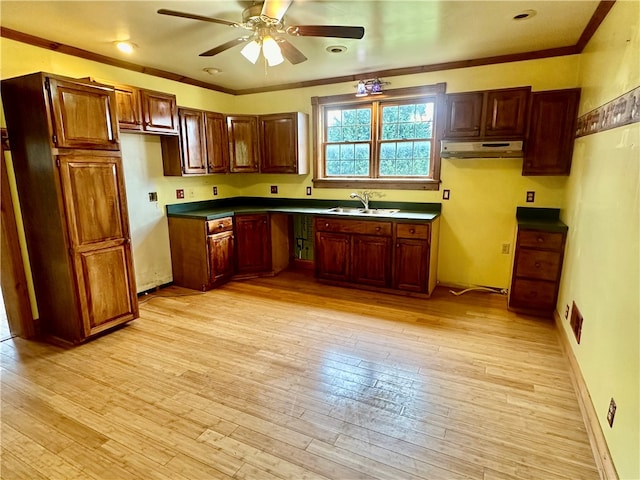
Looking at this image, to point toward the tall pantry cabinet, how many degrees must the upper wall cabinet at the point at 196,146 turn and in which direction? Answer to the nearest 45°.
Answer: approximately 90° to its right

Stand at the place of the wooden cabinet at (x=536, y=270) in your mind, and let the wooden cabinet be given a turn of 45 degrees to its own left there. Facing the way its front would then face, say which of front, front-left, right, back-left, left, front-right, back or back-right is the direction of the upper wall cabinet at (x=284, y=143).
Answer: back-right

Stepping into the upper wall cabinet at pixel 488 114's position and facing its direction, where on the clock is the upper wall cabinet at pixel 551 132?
the upper wall cabinet at pixel 551 132 is roughly at 9 o'clock from the upper wall cabinet at pixel 488 114.

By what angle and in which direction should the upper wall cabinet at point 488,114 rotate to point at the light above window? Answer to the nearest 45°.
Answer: approximately 90° to its right

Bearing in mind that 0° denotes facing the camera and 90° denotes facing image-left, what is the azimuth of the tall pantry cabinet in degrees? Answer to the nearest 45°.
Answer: approximately 315°

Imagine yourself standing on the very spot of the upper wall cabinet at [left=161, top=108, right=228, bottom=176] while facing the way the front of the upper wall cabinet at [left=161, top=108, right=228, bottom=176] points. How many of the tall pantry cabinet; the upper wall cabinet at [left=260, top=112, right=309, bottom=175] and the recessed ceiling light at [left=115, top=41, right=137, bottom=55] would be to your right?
2

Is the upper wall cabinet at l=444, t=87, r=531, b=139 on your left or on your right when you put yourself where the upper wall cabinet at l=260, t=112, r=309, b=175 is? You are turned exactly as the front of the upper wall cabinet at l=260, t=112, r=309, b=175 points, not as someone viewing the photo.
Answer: on your left

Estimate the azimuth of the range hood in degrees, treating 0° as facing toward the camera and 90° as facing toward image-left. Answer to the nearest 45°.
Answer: approximately 0°

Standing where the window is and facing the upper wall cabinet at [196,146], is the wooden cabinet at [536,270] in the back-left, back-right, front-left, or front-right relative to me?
back-left

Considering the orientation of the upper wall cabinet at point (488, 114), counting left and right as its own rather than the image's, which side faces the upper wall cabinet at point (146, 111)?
right

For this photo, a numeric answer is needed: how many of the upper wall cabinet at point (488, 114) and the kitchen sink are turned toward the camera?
2
